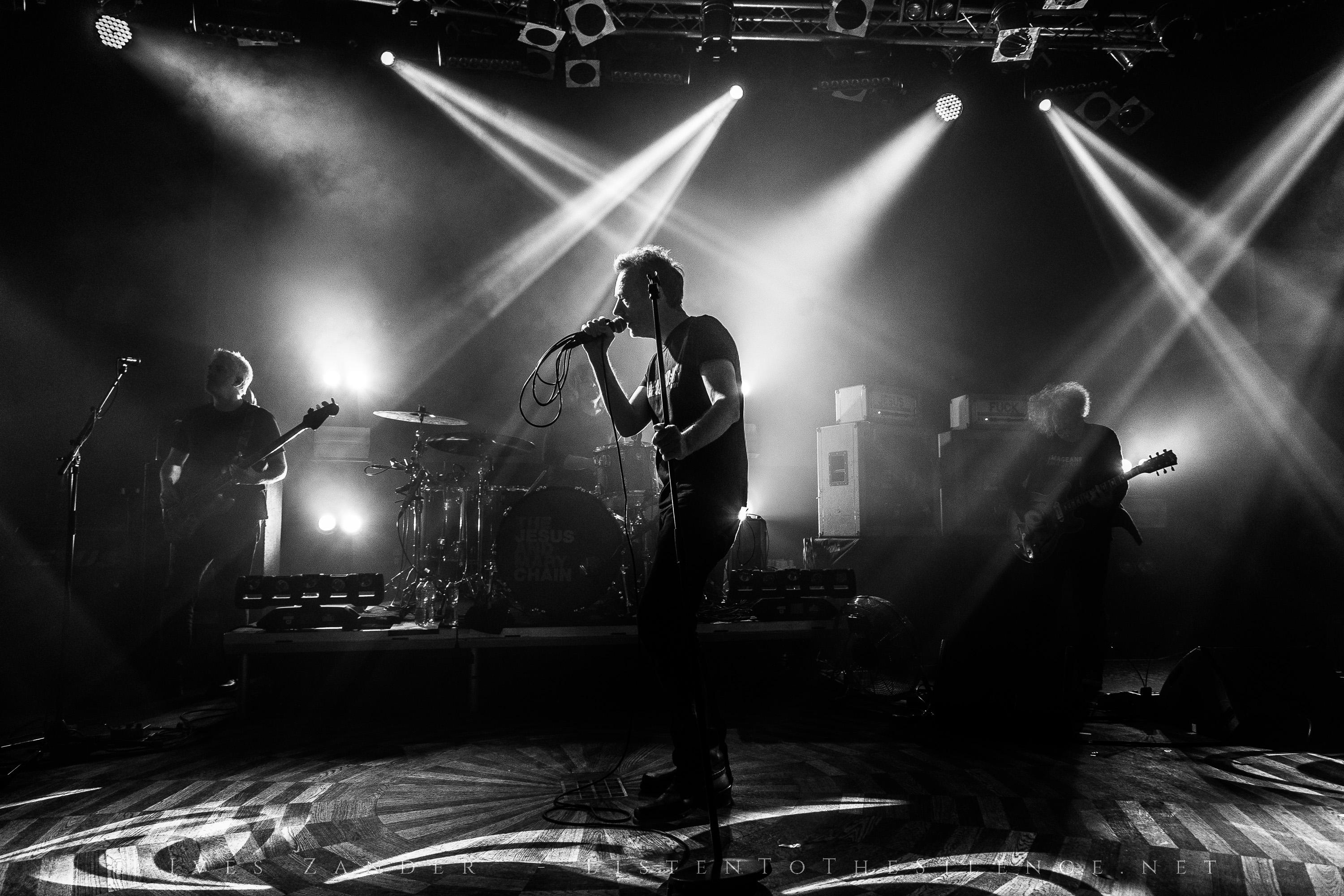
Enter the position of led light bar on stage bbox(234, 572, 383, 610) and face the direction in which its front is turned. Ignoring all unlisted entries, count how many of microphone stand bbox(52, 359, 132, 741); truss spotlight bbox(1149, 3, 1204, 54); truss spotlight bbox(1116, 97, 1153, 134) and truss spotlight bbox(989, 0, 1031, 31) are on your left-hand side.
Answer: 3

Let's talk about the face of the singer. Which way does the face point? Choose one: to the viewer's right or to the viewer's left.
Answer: to the viewer's left

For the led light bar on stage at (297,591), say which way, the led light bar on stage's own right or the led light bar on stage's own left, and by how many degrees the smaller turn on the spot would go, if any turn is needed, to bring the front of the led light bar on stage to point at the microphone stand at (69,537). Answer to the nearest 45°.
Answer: approximately 45° to the led light bar on stage's own right

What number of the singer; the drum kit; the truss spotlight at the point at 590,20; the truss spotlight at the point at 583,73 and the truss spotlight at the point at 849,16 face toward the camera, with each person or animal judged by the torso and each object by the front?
4

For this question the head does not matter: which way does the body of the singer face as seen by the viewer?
to the viewer's left

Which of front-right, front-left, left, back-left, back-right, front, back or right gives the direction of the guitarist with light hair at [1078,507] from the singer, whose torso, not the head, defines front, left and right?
back-right

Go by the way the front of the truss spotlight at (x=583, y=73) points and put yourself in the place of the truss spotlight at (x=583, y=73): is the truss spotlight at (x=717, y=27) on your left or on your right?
on your left

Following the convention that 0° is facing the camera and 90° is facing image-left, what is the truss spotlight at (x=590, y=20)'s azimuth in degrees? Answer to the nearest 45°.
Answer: approximately 0°

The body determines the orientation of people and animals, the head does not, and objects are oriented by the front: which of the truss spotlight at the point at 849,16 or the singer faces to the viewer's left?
the singer

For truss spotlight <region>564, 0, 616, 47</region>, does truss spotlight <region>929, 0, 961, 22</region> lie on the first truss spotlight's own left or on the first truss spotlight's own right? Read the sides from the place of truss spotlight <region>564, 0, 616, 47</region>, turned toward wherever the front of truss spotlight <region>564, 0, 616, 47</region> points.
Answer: on the first truss spotlight's own left

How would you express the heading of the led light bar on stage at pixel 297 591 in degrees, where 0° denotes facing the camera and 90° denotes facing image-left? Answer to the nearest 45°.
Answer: approximately 0°
